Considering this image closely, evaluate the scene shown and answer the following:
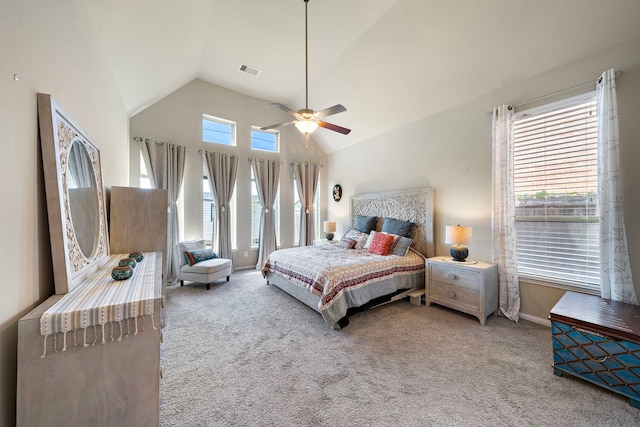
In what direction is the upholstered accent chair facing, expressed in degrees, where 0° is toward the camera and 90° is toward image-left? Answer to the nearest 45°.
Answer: approximately 315°

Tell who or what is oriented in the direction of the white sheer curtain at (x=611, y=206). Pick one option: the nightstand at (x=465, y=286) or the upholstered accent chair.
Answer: the upholstered accent chair

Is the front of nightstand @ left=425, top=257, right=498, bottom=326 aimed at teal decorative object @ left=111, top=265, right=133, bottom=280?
yes

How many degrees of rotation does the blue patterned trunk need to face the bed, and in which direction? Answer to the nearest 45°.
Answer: approximately 45° to its right

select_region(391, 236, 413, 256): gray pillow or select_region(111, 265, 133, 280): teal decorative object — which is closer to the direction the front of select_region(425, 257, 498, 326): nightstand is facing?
the teal decorative object

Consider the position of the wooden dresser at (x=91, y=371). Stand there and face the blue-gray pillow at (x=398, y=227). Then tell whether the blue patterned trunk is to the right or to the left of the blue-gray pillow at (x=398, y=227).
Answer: right

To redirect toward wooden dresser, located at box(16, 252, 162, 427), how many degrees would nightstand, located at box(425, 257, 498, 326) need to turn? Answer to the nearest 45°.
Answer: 0° — it already faces it

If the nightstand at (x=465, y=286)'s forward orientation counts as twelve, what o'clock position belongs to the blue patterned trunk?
The blue patterned trunk is roughly at 9 o'clock from the nightstand.

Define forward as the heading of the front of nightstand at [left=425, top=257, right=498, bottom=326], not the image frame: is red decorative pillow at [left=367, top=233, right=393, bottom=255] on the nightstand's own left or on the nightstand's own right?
on the nightstand's own right
